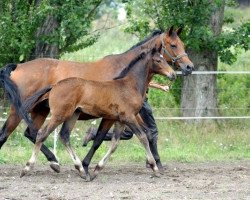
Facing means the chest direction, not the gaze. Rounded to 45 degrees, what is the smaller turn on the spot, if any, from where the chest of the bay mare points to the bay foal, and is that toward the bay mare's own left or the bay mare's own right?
approximately 45° to the bay mare's own right

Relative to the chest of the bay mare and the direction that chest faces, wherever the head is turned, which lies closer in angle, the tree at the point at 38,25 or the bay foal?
the bay foal

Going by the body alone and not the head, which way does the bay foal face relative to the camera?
to the viewer's right

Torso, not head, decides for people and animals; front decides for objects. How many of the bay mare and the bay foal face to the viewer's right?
2

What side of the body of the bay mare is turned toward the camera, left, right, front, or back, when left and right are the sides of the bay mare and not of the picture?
right

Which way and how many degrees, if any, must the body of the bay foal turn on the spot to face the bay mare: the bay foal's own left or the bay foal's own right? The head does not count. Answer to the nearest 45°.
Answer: approximately 135° to the bay foal's own left

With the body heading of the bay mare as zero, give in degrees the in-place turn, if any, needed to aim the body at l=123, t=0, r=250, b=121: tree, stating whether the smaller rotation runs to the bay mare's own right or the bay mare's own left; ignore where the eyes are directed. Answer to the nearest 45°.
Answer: approximately 45° to the bay mare's own left

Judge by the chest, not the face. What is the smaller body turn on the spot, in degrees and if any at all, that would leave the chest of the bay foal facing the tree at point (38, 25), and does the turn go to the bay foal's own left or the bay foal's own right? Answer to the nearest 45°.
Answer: approximately 90° to the bay foal's own left

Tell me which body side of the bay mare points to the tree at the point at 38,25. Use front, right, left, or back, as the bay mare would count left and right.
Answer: left
